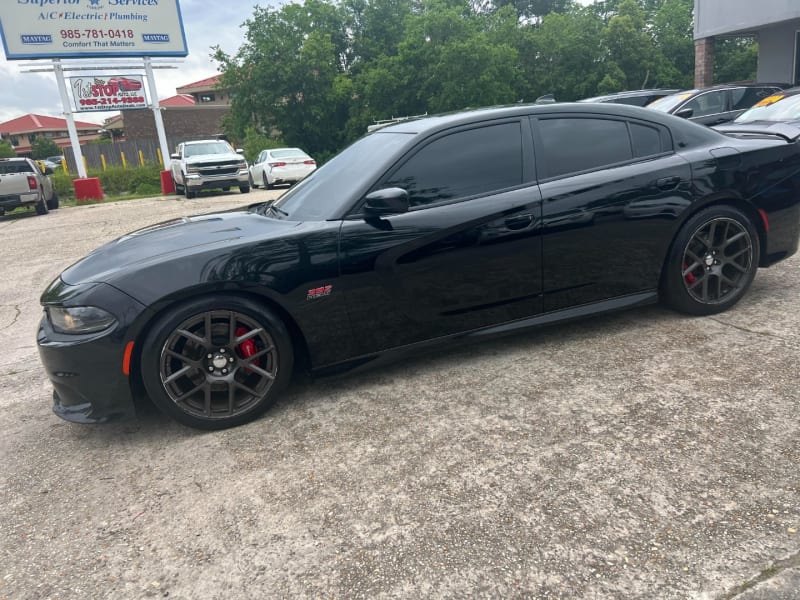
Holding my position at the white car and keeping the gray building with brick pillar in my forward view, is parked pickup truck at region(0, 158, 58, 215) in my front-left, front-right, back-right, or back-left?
back-right

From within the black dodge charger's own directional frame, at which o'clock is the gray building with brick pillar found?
The gray building with brick pillar is roughly at 4 o'clock from the black dodge charger.

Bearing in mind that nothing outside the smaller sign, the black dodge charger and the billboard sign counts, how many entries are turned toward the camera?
2

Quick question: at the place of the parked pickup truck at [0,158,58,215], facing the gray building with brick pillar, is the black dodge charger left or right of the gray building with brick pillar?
right

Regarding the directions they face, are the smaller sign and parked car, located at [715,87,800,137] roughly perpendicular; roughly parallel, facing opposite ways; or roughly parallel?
roughly perpendicular

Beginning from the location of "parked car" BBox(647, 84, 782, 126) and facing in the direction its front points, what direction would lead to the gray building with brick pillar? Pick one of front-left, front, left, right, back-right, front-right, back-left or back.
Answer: back-right

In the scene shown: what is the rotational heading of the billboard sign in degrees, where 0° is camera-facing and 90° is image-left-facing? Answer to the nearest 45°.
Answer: approximately 0°

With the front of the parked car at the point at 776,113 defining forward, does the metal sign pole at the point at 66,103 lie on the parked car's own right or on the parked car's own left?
on the parked car's own right

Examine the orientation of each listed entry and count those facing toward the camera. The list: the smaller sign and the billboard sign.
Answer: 2

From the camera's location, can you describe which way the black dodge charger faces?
facing to the left of the viewer

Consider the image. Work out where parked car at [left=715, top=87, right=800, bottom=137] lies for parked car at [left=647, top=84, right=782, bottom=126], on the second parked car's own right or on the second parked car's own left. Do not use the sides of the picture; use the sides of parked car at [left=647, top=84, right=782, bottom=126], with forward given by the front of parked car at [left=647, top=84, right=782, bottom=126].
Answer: on the second parked car's own left

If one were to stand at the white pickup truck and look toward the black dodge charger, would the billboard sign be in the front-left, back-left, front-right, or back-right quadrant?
back-right
